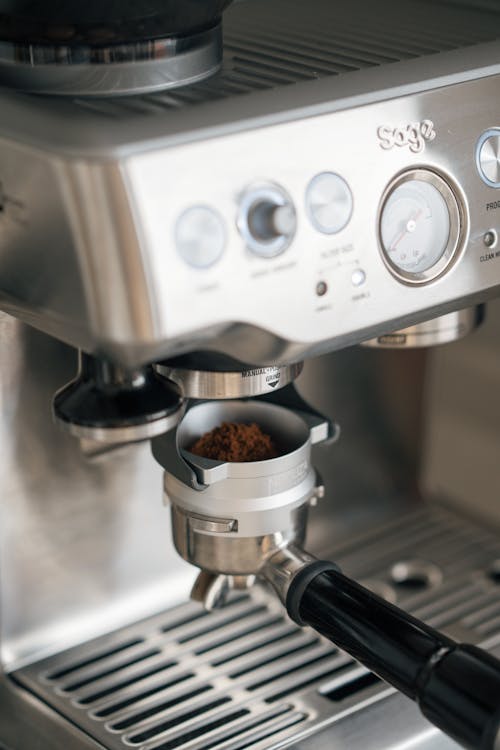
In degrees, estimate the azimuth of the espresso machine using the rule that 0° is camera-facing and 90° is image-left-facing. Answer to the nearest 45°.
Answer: approximately 315°
